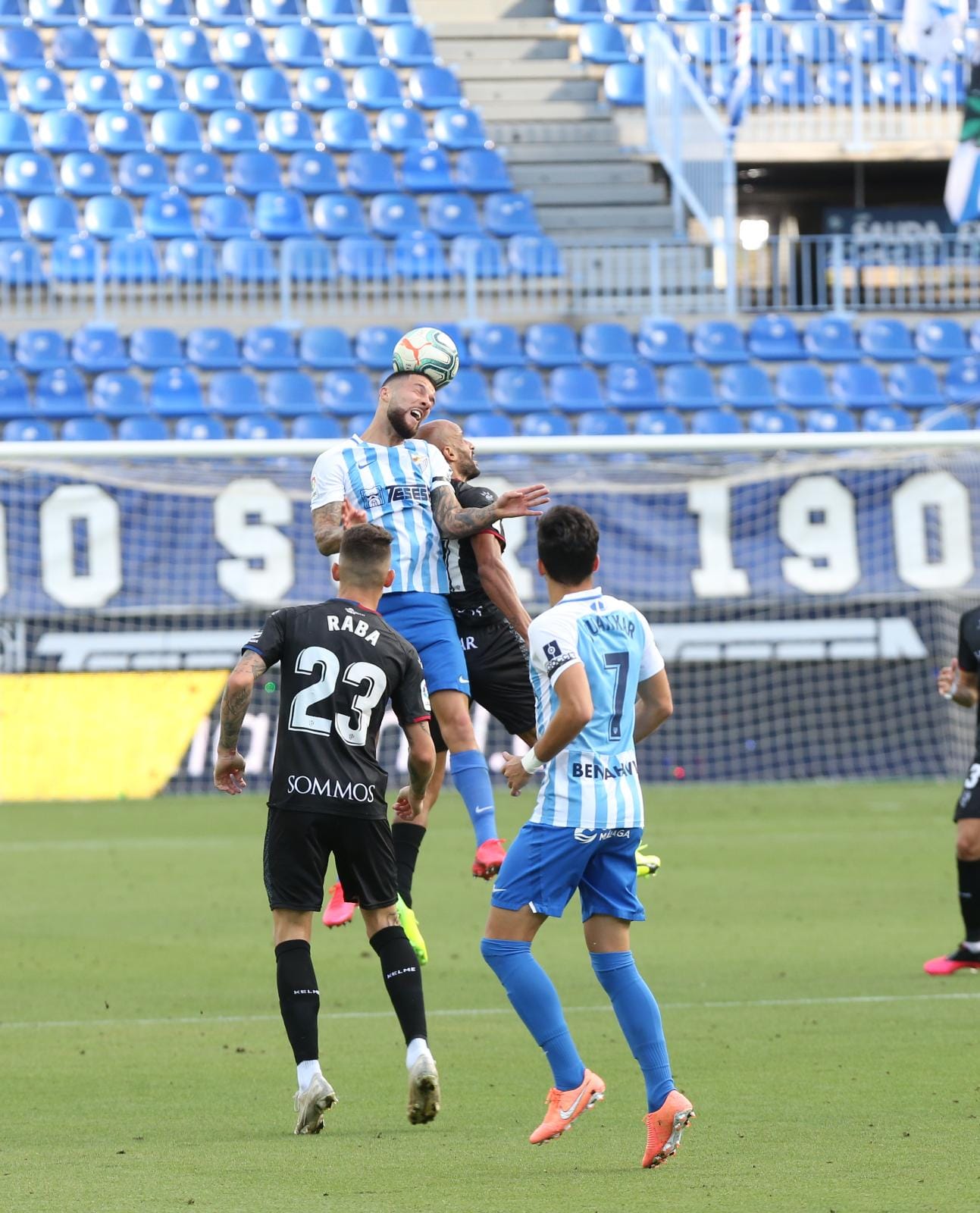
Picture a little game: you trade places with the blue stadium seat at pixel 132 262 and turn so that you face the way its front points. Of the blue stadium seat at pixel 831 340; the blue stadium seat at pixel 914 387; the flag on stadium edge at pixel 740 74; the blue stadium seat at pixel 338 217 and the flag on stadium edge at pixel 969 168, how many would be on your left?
5

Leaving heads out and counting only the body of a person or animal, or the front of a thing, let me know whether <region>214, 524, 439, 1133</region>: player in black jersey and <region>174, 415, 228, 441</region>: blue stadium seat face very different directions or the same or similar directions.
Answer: very different directions

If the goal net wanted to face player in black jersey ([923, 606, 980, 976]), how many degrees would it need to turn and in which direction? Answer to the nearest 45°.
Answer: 0° — it already faces them

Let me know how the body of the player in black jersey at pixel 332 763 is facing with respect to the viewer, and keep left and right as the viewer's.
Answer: facing away from the viewer

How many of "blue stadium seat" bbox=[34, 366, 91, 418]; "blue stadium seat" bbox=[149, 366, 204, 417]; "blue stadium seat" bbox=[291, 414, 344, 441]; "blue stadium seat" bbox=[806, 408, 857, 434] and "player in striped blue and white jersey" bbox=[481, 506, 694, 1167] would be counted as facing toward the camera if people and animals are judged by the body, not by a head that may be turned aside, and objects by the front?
4

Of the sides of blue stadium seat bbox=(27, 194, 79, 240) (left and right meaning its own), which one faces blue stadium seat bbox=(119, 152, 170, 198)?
left

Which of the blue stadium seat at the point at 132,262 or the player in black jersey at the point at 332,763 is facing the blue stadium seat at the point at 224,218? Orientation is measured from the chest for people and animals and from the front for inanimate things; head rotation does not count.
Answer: the player in black jersey

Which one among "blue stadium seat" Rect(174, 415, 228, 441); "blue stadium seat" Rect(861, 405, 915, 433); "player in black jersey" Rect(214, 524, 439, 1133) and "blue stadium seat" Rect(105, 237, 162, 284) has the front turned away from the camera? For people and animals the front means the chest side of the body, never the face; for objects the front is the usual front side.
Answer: the player in black jersey

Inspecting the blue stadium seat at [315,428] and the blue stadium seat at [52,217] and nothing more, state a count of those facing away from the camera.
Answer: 0

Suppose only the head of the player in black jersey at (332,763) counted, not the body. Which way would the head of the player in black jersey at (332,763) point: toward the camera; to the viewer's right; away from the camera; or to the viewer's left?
away from the camera
